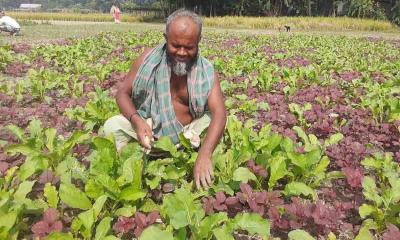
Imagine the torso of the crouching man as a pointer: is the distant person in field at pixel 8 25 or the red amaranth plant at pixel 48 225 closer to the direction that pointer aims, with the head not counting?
the red amaranth plant

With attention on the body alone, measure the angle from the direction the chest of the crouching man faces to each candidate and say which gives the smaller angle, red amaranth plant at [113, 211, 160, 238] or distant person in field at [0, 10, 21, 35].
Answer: the red amaranth plant

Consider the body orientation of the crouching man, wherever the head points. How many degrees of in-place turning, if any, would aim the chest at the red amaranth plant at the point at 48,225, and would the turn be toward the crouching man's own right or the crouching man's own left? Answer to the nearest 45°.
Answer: approximately 45° to the crouching man's own right

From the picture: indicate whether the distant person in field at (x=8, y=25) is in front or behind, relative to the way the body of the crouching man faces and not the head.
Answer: behind

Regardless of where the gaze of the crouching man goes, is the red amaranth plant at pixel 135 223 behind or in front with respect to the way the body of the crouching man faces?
in front

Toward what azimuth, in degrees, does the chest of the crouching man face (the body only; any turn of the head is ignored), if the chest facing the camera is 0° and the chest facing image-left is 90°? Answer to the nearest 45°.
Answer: approximately 0°

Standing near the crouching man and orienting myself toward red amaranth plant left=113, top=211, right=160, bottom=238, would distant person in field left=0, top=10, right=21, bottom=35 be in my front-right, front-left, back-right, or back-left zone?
back-right
